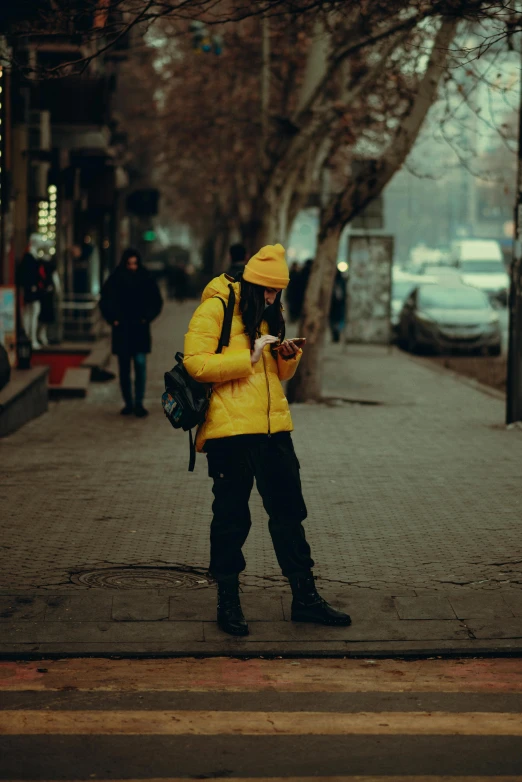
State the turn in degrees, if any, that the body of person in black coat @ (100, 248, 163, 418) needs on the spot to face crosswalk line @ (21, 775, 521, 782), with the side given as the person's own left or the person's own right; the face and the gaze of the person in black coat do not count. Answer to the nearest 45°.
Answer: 0° — they already face it

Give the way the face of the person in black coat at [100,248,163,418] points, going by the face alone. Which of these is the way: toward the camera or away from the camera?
toward the camera

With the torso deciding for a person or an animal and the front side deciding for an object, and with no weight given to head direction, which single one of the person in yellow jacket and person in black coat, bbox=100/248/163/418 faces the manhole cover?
the person in black coat

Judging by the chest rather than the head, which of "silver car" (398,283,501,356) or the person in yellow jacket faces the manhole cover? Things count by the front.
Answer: the silver car

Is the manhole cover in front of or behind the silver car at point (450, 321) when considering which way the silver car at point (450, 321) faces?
in front

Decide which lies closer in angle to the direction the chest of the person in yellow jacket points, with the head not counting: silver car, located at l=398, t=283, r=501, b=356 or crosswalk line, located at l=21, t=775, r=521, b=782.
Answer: the crosswalk line

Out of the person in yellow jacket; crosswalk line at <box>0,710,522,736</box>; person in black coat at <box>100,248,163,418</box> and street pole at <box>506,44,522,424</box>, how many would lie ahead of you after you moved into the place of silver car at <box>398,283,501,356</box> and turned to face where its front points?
4

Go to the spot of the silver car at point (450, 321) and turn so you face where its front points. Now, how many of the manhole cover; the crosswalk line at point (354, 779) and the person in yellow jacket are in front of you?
3

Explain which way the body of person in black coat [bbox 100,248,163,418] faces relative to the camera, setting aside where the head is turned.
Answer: toward the camera

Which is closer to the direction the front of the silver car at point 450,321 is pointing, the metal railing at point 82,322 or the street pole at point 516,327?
the street pole

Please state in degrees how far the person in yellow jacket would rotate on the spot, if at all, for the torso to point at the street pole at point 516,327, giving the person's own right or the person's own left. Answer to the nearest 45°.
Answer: approximately 135° to the person's own left

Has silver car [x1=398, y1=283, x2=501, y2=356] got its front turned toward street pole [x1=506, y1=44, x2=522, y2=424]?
yes

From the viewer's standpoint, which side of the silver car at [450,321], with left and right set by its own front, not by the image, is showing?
front

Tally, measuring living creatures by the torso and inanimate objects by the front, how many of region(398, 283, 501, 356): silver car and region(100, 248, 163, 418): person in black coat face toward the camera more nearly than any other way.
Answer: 2

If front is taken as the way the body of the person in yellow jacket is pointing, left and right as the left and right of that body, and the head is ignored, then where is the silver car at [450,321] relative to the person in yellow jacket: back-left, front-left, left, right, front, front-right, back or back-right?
back-left

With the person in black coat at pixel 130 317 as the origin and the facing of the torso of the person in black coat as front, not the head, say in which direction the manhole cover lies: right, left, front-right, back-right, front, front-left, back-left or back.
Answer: front
